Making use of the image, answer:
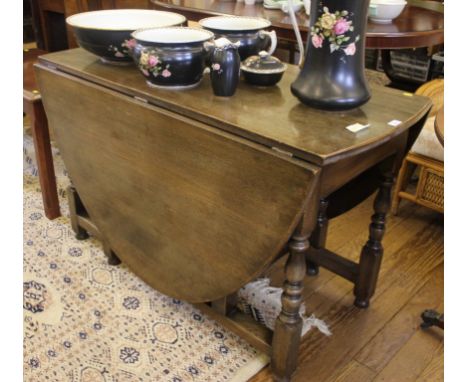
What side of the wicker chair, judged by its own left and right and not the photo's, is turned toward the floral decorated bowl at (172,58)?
front

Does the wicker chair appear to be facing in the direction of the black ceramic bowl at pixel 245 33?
yes

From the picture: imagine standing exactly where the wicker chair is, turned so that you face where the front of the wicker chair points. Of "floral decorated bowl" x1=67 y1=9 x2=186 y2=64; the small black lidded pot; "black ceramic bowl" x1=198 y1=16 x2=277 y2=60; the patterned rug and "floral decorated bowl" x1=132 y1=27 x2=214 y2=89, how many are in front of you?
5

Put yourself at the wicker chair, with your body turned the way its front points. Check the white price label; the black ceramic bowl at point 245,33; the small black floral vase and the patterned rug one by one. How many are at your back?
0

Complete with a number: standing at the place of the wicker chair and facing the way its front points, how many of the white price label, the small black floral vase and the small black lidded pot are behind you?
0

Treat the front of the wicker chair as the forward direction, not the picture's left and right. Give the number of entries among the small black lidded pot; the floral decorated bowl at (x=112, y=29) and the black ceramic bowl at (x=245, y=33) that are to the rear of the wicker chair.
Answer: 0

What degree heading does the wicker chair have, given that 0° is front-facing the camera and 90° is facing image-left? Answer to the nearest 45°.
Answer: approximately 45°

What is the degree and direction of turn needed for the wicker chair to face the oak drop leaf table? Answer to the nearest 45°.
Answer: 0° — it already faces it

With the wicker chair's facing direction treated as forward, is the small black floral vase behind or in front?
in front

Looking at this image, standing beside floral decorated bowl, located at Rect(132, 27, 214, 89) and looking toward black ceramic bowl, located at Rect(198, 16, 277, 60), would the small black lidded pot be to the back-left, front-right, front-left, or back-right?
front-right

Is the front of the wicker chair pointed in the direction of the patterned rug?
yes

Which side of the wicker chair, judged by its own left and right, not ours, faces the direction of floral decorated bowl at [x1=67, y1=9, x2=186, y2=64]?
front
